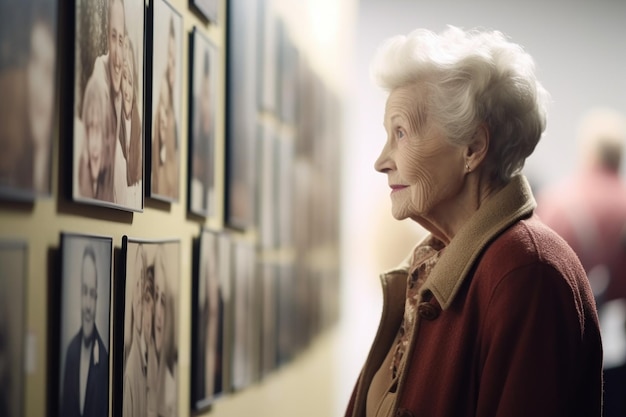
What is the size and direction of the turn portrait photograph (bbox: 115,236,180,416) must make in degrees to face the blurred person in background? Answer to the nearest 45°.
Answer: approximately 90° to its left

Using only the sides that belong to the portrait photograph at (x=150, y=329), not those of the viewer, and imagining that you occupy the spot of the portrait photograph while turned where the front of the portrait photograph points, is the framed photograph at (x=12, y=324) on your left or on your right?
on your right

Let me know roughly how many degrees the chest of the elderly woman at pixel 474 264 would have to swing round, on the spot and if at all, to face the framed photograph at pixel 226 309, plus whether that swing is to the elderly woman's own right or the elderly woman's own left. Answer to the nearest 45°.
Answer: approximately 45° to the elderly woman's own right

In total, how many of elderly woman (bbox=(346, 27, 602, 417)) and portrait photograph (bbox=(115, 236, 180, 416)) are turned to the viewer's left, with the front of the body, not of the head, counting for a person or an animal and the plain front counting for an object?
1

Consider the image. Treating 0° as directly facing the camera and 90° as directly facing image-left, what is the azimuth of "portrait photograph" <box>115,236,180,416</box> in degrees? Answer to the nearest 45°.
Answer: approximately 315°

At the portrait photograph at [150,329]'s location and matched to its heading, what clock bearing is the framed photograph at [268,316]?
The framed photograph is roughly at 8 o'clock from the portrait photograph.

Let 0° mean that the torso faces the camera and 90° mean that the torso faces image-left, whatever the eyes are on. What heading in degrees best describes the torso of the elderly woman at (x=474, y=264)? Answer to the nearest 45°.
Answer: approximately 90°

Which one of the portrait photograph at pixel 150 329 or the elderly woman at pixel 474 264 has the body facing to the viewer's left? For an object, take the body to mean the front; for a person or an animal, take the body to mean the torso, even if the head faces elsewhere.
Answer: the elderly woman
